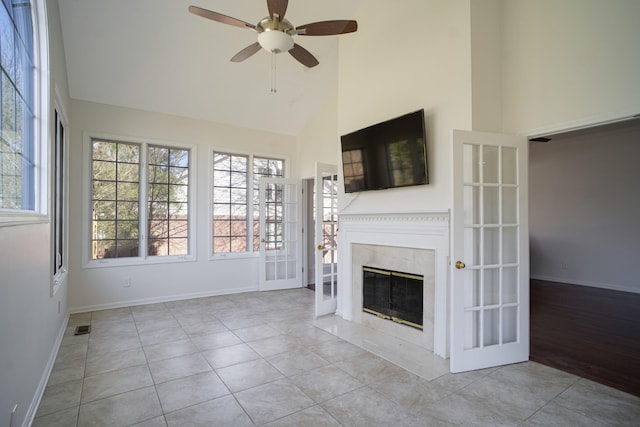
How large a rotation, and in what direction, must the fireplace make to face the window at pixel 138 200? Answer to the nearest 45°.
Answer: approximately 45° to its right

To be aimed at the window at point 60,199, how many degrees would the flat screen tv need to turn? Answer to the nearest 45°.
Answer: approximately 45° to its right

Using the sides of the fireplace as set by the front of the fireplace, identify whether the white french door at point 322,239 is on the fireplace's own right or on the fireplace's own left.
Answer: on the fireplace's own right

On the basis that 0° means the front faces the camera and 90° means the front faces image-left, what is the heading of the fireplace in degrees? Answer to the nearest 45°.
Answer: approximately 45°

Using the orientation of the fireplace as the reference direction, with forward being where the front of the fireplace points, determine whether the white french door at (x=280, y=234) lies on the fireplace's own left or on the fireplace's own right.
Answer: on the fireplace's own right

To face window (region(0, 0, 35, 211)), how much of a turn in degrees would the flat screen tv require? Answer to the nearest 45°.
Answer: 0° — it already faces it

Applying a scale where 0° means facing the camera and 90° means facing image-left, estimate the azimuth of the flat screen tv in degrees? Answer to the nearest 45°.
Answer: approximately 45°

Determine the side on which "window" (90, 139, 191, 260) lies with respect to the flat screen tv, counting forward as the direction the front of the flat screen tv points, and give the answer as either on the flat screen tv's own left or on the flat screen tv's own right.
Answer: on the flat screen tv's own right

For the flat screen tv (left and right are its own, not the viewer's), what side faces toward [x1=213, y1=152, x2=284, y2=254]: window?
right

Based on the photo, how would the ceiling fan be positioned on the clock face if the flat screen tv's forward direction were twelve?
The ceiling fan is roughly at 12 o'clock from the flat screen tv.
